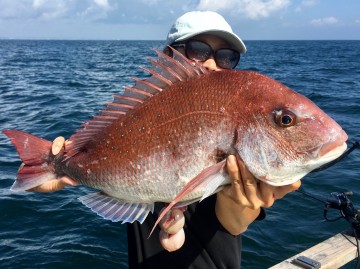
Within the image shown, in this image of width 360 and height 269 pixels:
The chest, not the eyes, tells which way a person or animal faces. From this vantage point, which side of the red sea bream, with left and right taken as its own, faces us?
right

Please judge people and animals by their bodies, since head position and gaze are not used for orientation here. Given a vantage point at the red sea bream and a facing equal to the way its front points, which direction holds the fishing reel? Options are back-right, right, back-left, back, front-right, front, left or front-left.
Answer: front-left
